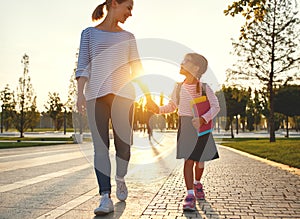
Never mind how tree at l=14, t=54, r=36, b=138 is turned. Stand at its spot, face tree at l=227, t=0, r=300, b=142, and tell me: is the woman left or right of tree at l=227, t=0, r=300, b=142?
right

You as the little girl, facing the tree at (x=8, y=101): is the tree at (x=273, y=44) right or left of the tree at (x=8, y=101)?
right

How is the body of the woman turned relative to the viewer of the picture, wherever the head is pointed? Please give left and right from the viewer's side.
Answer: facing the viewer

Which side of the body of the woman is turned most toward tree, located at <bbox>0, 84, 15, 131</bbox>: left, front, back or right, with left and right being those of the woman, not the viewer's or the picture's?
back

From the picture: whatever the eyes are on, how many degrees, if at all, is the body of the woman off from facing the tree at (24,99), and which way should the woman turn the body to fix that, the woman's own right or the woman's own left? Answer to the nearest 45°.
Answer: approximately 180°

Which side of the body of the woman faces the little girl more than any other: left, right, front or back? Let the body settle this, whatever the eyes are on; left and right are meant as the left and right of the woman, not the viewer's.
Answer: left

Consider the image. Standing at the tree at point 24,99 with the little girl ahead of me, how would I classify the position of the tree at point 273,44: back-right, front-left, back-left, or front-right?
front-left

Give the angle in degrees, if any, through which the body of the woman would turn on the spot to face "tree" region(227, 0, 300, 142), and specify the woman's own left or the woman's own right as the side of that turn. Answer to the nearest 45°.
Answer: approximately 135° to the woman's own left

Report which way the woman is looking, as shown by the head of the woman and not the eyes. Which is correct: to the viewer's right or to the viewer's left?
to the viewer's right
